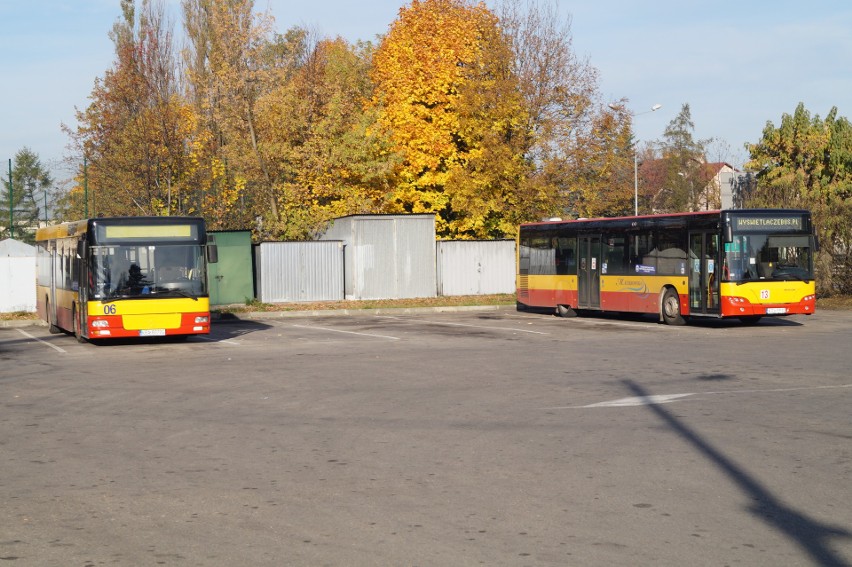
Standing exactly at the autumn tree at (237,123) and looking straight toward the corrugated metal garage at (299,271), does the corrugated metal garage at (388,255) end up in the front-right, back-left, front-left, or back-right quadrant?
front-left

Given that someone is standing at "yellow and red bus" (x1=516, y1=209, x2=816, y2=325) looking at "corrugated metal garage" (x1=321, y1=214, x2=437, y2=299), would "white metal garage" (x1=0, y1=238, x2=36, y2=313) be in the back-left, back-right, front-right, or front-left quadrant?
front-left

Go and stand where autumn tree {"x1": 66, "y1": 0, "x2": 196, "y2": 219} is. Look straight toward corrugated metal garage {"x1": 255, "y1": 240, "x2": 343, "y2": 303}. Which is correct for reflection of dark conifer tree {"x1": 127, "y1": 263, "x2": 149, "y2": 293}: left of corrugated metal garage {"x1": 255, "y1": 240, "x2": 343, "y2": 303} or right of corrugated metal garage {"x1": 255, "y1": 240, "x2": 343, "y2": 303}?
right

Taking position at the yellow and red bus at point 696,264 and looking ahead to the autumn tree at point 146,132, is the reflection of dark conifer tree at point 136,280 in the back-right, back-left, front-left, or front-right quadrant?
front-left

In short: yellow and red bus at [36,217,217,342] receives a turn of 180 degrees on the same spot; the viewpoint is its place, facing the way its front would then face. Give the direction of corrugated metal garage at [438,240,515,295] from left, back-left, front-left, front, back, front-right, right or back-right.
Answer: front-right

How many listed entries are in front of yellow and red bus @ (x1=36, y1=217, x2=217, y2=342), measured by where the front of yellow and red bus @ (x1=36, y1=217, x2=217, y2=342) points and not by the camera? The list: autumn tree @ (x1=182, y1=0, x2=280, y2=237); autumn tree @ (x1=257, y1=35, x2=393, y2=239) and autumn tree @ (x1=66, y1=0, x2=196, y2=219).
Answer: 0

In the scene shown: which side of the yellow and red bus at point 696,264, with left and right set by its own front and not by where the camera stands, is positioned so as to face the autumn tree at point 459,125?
back

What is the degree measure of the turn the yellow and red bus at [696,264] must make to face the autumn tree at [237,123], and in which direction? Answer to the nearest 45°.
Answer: approximately 180°

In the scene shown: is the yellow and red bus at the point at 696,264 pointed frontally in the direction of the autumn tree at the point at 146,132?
no

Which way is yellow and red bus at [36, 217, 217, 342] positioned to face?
toward the camera

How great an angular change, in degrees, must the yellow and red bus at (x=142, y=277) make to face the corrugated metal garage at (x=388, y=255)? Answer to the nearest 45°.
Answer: approximately 135° to its left

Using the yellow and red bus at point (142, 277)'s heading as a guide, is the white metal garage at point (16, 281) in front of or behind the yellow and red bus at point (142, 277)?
behind

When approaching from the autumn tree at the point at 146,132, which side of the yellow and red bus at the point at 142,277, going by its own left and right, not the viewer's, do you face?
back

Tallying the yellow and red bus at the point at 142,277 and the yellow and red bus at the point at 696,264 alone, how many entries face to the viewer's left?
0

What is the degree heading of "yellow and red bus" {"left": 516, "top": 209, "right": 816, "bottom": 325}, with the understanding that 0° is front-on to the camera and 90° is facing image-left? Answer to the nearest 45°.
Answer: approximately 315°

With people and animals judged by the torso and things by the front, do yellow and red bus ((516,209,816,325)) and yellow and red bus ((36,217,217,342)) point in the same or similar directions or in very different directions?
same or similar directions
